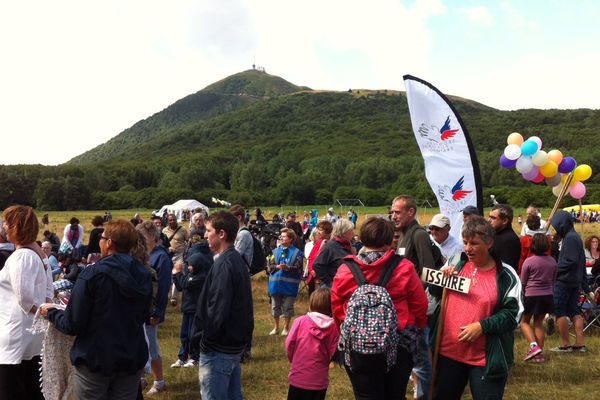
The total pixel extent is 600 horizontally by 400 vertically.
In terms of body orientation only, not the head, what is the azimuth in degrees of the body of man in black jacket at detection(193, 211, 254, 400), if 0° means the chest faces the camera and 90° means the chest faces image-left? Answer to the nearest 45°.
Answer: approximately 90°

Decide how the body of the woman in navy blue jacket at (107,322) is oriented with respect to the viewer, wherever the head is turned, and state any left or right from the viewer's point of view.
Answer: facing away from the viewer and to the left of the viewer

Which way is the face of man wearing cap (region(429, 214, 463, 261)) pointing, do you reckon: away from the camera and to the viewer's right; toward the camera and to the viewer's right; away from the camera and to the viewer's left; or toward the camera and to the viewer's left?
toward the camera and to the viewer's left

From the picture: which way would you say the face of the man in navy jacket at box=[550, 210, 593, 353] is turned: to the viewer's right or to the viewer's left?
to the viewer's left
